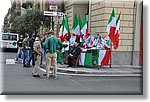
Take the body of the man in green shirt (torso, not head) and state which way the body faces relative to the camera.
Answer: away from the camera

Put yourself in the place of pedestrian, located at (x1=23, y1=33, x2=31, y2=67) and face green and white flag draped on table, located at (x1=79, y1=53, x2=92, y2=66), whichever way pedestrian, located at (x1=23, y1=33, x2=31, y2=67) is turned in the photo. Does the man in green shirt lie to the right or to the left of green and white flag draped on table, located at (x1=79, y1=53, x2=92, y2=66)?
right

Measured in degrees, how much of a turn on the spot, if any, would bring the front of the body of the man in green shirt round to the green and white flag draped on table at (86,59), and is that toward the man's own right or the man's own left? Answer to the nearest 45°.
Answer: approximately 45° to the man's own right

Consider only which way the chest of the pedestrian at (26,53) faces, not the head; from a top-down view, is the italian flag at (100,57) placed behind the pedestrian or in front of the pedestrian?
in front

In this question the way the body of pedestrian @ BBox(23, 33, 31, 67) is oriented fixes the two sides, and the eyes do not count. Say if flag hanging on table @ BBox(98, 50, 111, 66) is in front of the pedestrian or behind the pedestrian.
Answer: in front

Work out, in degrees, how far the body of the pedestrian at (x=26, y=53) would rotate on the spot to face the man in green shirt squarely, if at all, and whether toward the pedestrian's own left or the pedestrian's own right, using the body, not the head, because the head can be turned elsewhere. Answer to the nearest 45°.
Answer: approximately 90° to the pedestrian's own right

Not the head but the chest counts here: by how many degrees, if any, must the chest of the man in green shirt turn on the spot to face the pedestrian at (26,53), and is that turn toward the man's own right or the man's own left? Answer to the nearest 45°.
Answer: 0° — they already face them

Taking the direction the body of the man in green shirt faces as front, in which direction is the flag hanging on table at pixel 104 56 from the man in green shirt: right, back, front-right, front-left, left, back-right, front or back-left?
front-right
